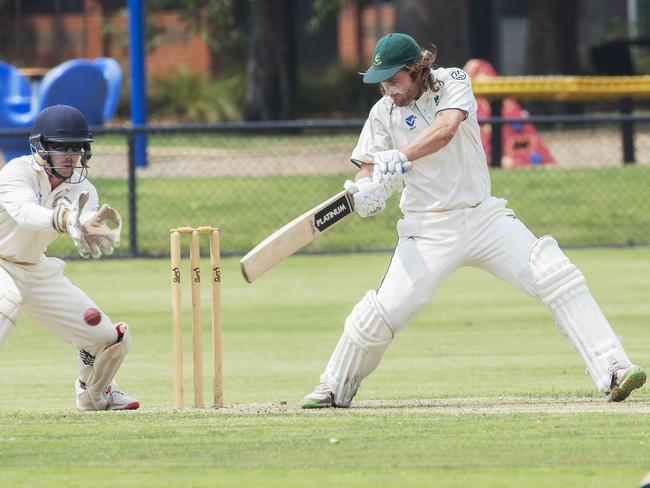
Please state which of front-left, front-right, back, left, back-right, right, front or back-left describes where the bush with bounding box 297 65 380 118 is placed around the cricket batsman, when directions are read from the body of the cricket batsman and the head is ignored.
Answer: back-right

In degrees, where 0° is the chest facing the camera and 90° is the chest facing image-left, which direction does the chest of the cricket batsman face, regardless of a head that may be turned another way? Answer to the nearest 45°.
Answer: approximately 45°

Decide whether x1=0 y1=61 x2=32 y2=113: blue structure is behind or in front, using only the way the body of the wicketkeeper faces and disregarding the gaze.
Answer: behind

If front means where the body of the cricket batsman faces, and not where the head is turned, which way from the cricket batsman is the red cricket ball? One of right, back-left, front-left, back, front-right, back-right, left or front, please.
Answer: front-right

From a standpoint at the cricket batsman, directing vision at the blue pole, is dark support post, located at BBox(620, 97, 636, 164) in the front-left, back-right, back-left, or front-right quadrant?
front-right

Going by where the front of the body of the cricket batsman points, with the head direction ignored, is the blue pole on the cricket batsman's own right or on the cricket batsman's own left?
on the cricket batsman's own right

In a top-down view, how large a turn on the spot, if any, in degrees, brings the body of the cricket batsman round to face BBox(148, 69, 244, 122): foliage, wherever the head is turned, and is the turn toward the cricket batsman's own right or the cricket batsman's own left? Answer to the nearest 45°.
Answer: approximately 135° to the cricket batsman's own right

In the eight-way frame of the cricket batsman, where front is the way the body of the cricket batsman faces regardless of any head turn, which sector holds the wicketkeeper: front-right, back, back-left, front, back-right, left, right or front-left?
front-right

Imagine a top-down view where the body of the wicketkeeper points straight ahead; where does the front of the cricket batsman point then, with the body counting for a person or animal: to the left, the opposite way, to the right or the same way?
to the right

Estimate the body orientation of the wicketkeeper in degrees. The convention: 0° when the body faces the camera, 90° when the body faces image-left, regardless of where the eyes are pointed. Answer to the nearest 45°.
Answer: approximately 315°

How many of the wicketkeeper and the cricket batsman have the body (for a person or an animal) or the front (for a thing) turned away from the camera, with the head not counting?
0
